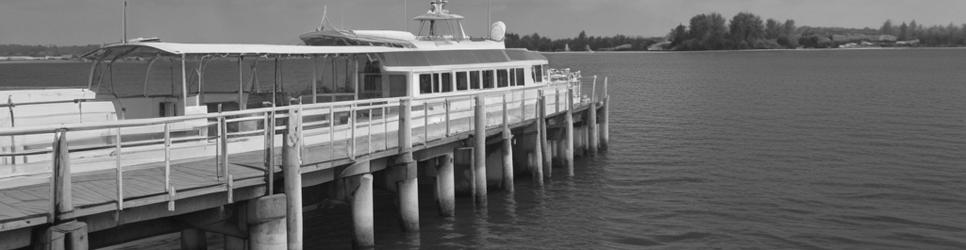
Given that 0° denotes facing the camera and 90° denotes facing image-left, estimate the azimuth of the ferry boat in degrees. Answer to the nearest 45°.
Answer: approximately 225°

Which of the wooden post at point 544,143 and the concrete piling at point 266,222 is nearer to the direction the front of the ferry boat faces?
the wooden post

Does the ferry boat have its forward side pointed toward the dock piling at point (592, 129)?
yes
